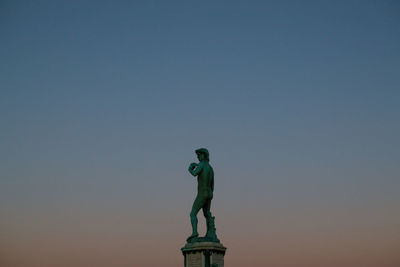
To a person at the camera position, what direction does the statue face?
facing away from the viewer and to the left of the viewer
